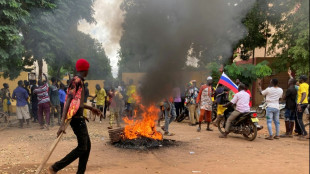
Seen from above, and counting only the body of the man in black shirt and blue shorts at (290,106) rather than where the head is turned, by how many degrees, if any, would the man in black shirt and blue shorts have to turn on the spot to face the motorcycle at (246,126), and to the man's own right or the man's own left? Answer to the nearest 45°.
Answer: approximately 45° to the man's own left

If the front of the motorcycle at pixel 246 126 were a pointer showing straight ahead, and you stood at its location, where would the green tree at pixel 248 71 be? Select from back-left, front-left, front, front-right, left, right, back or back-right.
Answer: front-right

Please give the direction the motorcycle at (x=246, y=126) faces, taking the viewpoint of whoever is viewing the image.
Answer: facing away from the viewer and to the left of the viewer

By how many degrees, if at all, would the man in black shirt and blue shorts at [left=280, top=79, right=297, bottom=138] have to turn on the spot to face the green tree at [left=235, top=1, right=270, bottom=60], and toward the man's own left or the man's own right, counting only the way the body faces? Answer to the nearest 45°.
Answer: approximately 90° to the man's own right

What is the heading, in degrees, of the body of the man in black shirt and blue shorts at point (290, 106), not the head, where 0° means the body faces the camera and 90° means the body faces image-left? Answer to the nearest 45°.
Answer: approximately 90°

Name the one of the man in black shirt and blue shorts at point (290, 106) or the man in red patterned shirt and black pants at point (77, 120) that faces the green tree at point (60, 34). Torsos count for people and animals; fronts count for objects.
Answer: the man in black shirt and blue shorts at point (290, 106)

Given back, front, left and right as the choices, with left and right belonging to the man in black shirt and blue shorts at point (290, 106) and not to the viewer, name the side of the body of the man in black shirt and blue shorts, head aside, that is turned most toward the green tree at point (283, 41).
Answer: right

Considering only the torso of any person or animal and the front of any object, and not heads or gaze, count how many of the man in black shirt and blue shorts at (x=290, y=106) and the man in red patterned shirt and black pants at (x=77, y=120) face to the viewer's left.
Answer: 1

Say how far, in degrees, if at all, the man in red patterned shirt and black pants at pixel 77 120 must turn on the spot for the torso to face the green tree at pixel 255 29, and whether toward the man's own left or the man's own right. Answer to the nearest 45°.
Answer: approximately 45° to the man's own left

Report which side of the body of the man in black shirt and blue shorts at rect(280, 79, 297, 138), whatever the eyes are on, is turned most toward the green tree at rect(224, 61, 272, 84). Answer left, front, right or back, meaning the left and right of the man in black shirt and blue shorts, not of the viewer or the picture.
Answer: front

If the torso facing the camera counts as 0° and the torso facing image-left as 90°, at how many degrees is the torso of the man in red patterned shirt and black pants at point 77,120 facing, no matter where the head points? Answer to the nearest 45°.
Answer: approximately 270°
